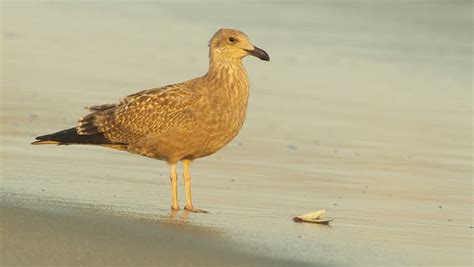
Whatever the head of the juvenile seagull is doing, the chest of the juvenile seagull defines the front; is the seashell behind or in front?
in front

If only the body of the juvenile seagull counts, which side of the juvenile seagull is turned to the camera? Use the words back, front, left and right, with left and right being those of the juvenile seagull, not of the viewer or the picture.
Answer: right
